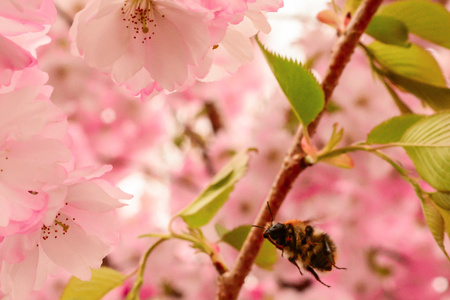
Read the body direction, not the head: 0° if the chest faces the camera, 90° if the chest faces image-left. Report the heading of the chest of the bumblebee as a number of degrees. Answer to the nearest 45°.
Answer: approximately 90°
